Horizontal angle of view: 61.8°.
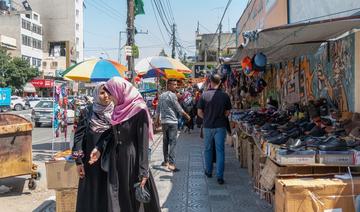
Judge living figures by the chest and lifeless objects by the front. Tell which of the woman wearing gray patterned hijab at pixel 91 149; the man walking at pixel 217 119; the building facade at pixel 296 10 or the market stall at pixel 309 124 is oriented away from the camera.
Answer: the man walking

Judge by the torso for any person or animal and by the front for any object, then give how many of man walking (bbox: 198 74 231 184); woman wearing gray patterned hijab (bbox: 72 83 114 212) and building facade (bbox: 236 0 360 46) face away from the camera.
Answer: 1

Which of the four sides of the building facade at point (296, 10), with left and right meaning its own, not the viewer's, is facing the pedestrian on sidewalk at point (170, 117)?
front

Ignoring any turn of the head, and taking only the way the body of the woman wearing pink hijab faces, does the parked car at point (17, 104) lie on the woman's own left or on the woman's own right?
on the woman's own right

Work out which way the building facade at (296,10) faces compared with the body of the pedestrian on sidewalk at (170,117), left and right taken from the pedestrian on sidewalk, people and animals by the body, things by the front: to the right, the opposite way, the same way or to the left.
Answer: to the right

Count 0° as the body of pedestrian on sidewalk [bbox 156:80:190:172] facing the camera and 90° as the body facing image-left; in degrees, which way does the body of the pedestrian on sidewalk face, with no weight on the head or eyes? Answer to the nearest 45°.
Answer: approximately 315°

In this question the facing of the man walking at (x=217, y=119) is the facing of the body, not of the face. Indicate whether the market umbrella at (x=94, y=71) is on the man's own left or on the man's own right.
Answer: on the man's own left

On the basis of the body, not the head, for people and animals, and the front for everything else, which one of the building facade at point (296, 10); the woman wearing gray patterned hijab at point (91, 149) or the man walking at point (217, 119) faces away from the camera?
the man walking

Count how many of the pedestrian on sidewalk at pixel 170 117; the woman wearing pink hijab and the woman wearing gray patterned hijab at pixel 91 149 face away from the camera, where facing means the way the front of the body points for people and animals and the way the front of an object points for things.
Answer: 0

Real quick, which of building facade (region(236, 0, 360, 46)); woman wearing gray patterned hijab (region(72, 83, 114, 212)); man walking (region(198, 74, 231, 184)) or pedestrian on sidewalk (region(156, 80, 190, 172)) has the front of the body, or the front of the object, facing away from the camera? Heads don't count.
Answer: the man walking

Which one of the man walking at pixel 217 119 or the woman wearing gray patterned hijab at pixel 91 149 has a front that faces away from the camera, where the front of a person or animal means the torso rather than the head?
the man walking

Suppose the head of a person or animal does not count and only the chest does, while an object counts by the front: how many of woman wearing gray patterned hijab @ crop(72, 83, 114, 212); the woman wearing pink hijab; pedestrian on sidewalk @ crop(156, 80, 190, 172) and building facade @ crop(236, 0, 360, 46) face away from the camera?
0

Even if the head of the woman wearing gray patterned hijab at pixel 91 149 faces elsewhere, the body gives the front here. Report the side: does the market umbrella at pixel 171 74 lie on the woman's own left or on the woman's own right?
on the woman's own left

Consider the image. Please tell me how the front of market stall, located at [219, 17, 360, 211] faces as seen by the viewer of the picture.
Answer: facing the viewer and to the left of the viewer

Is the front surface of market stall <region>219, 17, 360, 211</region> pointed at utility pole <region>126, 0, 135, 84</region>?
no

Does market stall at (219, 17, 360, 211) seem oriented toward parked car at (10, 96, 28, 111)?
no

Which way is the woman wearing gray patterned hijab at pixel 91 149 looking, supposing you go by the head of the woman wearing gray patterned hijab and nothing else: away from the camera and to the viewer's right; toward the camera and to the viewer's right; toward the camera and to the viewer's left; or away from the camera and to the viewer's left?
toward the camera and to the viewer's right

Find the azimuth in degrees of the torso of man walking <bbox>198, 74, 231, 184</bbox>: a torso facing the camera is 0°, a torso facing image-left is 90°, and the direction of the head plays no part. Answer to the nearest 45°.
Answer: approximately 180°

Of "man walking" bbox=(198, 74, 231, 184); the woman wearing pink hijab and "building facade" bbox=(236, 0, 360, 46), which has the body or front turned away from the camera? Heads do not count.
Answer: the man walking
